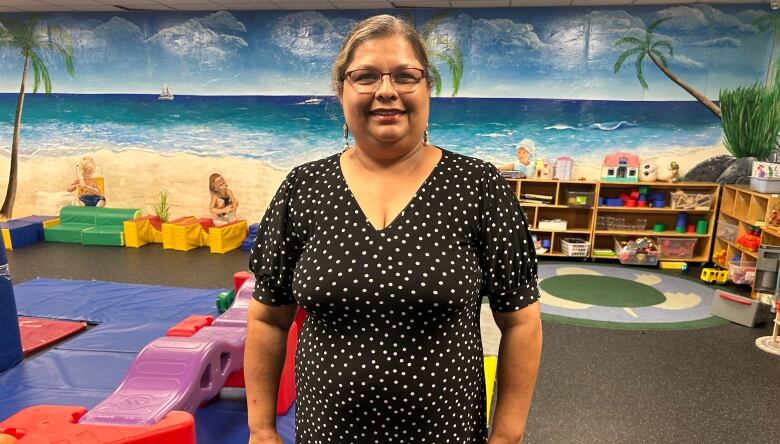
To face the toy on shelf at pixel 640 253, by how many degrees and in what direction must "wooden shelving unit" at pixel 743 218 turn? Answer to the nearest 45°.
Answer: approximately 45° to its right

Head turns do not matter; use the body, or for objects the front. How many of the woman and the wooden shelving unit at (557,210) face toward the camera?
2

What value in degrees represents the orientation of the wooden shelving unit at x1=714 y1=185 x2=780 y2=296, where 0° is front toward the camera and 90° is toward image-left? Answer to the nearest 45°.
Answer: approximately 45°

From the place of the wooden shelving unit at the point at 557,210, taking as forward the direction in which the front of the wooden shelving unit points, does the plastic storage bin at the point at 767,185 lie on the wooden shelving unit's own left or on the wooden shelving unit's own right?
on the wooden shelving unit's own left

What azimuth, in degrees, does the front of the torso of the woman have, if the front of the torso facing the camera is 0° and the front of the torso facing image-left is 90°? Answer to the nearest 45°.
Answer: approximately 0°

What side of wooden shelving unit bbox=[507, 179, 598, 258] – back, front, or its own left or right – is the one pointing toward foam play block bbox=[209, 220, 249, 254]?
right

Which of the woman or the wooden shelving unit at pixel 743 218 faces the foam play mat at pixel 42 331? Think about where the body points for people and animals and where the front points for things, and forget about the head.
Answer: the wooden shelving unit

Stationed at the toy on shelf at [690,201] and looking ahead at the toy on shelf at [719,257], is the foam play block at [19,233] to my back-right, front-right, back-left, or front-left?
back-right

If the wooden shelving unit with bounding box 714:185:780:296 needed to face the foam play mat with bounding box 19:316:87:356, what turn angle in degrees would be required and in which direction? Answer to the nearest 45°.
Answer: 0° — it already faces it
